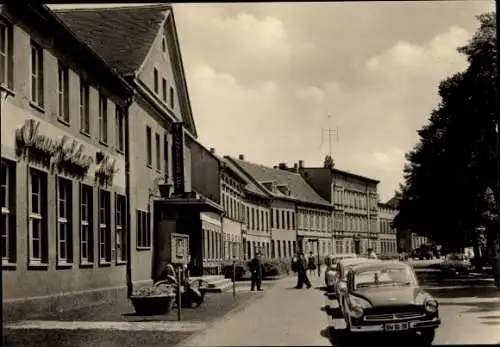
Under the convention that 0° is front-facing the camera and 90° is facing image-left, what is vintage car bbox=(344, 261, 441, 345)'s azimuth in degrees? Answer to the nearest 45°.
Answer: approximately 0°
